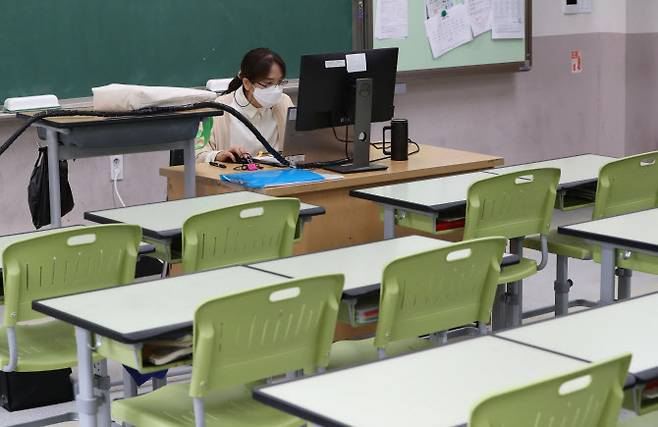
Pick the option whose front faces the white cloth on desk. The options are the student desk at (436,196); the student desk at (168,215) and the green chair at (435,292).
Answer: the green chair

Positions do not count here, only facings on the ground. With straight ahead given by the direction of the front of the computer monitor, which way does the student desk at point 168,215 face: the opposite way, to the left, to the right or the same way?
the opposite way

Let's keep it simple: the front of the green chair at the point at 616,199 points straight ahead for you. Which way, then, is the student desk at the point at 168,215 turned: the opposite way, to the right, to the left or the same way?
the opposite way

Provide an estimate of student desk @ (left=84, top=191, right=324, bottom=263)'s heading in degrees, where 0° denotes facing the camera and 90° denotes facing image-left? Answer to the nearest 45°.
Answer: approximately 315°

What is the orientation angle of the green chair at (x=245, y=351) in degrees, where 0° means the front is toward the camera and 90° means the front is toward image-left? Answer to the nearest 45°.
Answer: approximately 135°

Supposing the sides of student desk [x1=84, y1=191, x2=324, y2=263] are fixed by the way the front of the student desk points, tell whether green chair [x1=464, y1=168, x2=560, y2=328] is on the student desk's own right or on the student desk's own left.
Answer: on the student desk's own left

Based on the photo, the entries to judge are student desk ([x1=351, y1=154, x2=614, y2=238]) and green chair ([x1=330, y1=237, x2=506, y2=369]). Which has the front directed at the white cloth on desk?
the green chair
